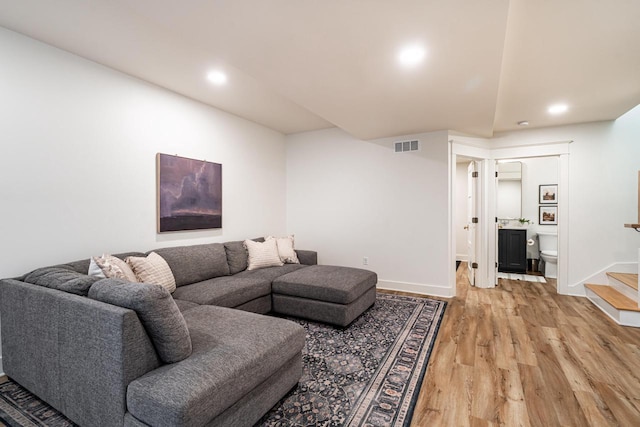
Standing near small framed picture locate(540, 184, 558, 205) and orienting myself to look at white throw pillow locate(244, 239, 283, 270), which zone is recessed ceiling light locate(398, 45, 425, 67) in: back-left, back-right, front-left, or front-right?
front-left

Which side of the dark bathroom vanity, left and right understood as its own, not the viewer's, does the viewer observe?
front

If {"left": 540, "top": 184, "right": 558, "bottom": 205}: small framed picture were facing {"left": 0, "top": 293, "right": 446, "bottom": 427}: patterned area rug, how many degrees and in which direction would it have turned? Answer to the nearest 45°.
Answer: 0° — it already faces it

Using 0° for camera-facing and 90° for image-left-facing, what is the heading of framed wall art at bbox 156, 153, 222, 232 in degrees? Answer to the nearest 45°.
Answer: approximately 315°

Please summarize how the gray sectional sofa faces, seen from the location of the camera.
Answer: facing the viewer and to the right of the viewer

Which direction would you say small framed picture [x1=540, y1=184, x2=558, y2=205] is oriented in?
toward the camera

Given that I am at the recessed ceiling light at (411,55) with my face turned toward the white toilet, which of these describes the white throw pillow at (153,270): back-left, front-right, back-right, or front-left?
back-left

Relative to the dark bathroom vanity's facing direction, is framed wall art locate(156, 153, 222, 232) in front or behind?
in front

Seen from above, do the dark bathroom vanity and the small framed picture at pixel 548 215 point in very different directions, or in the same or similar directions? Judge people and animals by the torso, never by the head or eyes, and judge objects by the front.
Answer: same or similar directions

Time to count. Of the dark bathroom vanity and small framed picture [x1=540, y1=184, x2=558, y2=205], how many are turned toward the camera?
2
